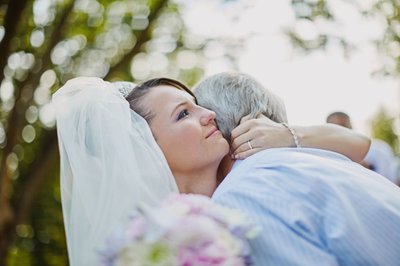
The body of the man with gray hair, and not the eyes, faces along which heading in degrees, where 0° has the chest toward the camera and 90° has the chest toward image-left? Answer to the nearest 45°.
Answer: approximately 135°

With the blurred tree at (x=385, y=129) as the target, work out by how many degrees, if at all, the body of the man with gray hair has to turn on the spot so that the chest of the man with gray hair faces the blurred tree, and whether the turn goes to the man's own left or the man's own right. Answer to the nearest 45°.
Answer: approximately 45° to the man's own right

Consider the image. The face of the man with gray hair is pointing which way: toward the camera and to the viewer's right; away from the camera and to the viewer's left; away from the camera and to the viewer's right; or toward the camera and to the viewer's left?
away from the camera and to the viewer's left

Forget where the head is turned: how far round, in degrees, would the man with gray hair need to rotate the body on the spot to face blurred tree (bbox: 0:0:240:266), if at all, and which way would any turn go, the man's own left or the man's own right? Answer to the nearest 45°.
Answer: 0° — they already face it

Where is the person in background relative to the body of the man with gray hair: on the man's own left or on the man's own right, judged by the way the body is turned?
on the man's own right
